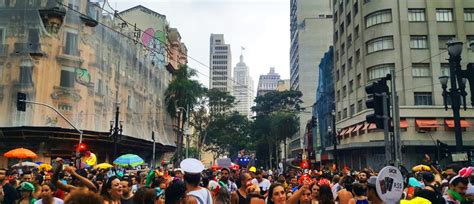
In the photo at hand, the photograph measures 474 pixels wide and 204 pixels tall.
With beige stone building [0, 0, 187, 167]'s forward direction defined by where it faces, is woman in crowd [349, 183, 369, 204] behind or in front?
in front

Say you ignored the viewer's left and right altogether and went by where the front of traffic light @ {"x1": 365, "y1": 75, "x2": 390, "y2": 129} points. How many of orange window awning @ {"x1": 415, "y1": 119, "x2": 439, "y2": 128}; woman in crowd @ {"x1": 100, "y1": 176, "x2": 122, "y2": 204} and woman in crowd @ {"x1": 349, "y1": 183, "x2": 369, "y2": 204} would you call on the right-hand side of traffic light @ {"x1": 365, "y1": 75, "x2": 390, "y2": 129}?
1

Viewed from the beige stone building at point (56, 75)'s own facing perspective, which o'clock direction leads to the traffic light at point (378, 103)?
The traffic light is roughly at 1 o'clock from the beige stone building.

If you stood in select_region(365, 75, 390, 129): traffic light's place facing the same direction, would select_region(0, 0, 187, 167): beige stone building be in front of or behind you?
in front

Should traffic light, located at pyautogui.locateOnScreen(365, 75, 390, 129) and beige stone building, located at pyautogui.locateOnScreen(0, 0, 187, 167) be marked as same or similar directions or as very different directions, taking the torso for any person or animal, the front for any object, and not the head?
very different directions

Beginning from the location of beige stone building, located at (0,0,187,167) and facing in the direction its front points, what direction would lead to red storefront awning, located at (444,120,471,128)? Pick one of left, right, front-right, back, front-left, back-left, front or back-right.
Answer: front-left

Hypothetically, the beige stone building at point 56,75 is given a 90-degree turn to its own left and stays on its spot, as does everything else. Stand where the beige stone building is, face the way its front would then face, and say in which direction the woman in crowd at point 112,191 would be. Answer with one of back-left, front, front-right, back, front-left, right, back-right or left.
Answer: back-right

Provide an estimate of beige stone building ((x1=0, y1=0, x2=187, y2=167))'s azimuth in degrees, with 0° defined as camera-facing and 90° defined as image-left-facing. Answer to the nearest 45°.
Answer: approximately 315°

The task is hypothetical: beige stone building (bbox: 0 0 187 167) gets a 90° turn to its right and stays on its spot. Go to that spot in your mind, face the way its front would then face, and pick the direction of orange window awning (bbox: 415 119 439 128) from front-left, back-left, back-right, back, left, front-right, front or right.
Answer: back-left

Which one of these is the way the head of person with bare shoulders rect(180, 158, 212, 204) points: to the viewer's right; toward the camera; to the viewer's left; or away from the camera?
away from the camera
